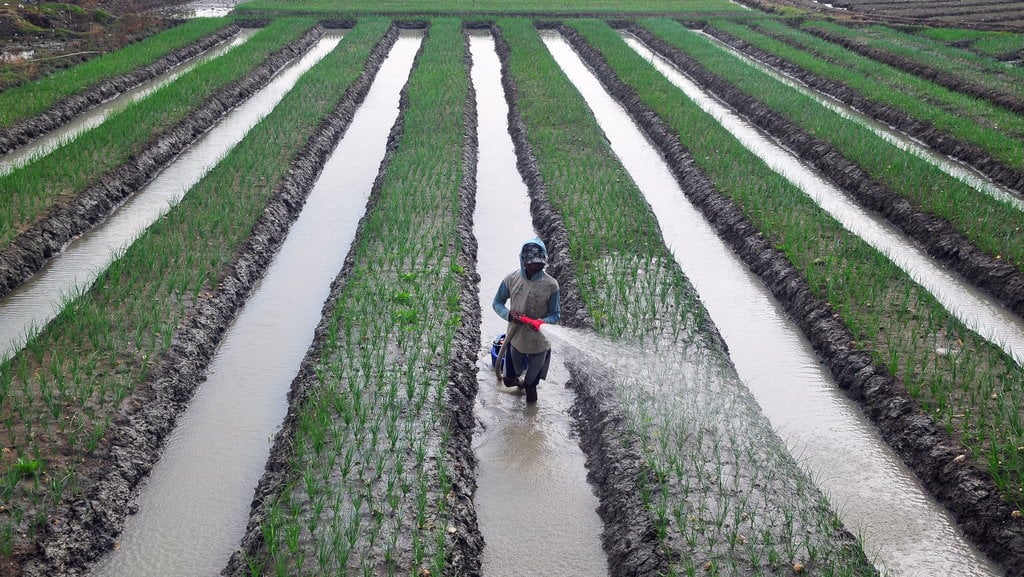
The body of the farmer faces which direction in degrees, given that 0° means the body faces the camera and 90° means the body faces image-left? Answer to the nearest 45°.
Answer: approximately 0°
